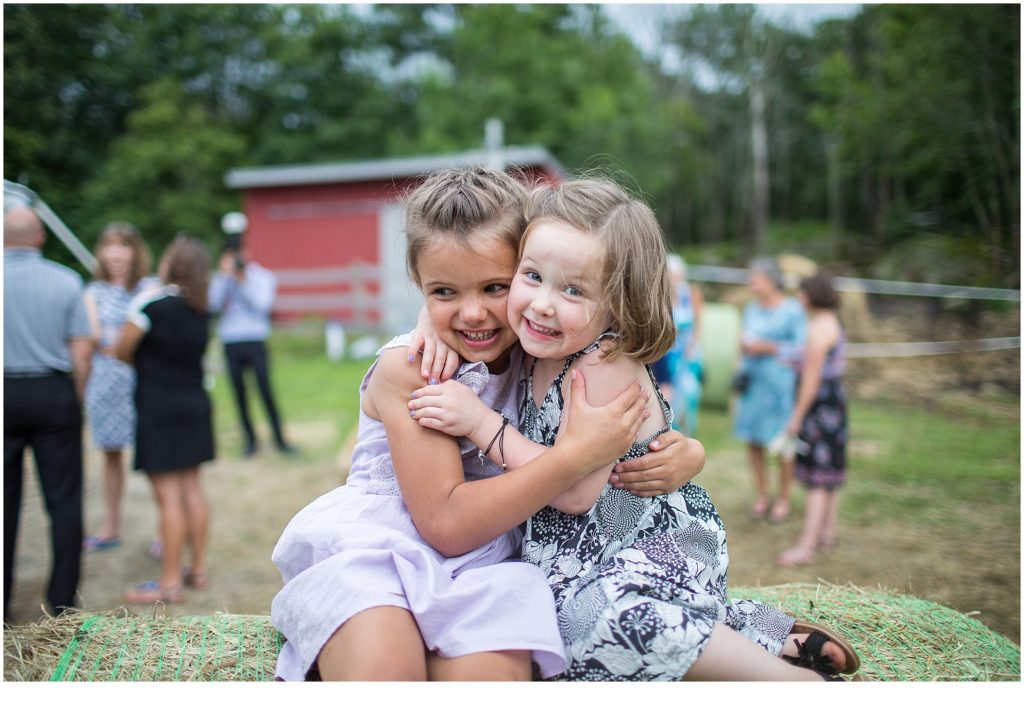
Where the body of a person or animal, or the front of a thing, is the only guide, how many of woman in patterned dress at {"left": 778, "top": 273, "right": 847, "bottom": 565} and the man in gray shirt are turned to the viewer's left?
1

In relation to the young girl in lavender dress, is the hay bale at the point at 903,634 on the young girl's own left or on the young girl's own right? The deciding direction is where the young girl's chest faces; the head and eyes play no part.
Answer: on the young girl's own left

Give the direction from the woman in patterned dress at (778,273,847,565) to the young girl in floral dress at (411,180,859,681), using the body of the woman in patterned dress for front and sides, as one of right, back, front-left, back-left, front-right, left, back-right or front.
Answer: left

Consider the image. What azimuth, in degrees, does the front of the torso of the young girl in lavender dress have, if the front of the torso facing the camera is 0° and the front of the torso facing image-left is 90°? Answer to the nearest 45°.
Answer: approximately 315°

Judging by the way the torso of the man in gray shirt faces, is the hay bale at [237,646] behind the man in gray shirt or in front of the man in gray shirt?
behind

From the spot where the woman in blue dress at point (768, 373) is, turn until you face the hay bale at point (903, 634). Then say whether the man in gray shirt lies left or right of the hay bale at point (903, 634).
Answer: right

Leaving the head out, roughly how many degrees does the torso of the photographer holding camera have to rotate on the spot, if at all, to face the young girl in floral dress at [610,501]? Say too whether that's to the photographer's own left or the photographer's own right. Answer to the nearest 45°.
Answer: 0° — they already face them

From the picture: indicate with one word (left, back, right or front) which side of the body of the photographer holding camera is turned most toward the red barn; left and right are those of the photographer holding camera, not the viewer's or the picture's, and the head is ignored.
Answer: back

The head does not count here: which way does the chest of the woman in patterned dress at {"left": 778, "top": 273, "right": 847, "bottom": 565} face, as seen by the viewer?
to the viewer's left

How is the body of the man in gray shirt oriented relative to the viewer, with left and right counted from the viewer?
facing away from the viewer

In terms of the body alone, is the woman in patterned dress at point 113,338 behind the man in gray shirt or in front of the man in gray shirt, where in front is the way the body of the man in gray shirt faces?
in front
